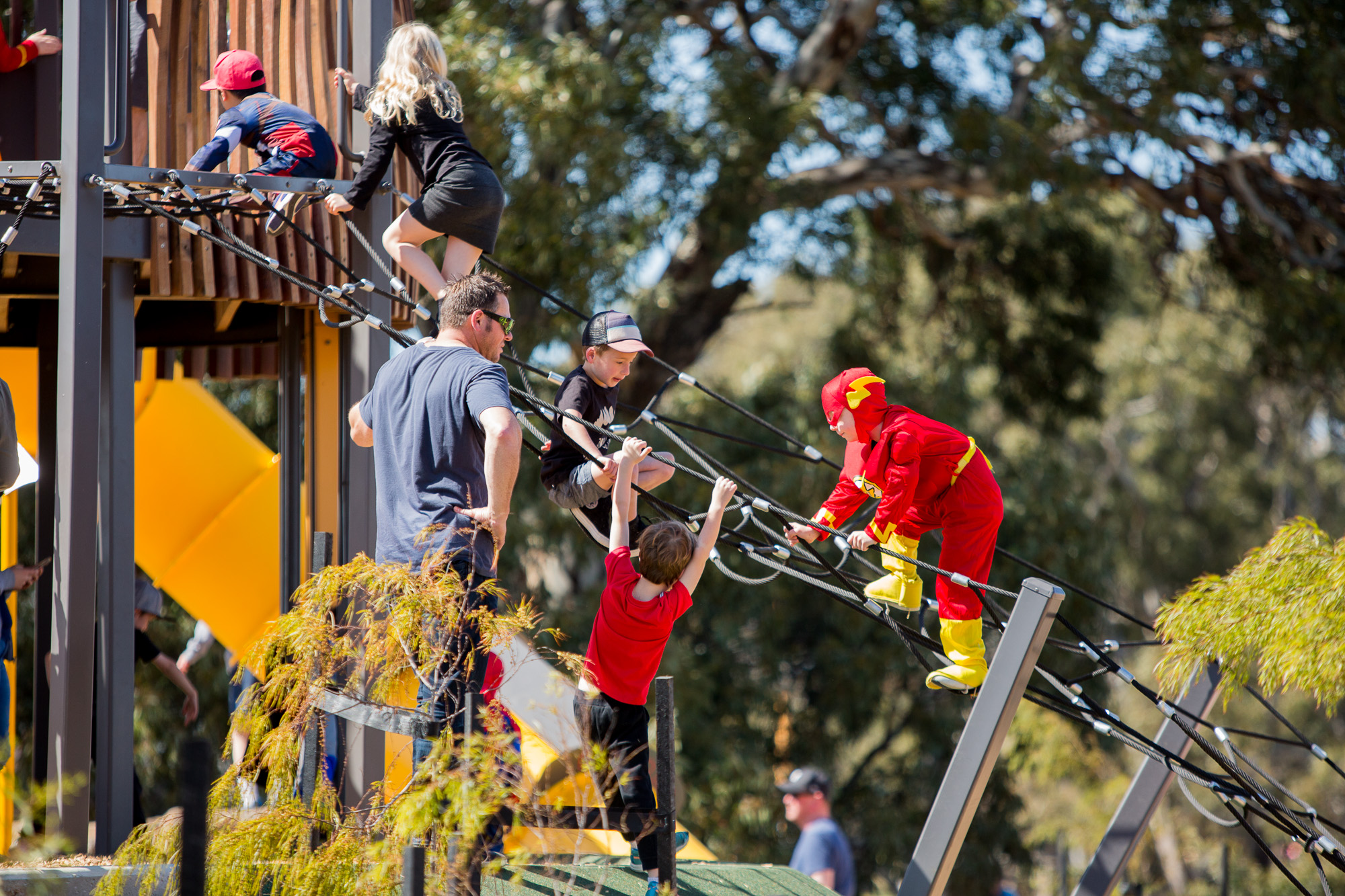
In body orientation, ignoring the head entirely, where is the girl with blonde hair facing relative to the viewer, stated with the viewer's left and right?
facing away from the viewer and to the left of the viewer

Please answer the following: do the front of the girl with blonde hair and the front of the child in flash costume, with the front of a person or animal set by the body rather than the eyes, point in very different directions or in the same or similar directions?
same or similar directions

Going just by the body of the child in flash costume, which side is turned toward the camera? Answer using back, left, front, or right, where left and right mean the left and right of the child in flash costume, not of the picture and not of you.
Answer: left

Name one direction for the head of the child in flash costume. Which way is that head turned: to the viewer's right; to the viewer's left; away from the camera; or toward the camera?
to the viewer's left

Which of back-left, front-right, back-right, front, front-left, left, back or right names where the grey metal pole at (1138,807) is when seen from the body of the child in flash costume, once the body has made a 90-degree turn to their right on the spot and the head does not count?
front-right

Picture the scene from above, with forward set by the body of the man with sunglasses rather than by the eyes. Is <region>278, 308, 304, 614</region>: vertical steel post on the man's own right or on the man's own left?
on the man's own left

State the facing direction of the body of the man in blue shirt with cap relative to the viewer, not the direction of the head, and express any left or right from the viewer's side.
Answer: facing to the left of the viewer

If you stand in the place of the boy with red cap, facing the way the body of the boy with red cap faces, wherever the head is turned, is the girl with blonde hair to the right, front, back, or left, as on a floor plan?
back

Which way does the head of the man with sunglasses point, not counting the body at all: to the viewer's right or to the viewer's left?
to the viewer's right

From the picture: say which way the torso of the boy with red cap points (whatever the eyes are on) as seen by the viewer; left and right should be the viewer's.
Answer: facing to the left of the viewer

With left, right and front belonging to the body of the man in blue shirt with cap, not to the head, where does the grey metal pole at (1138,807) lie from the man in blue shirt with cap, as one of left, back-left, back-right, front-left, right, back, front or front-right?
left

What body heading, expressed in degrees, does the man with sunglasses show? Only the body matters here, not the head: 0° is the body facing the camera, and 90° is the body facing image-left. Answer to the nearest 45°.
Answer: approximately 225°
